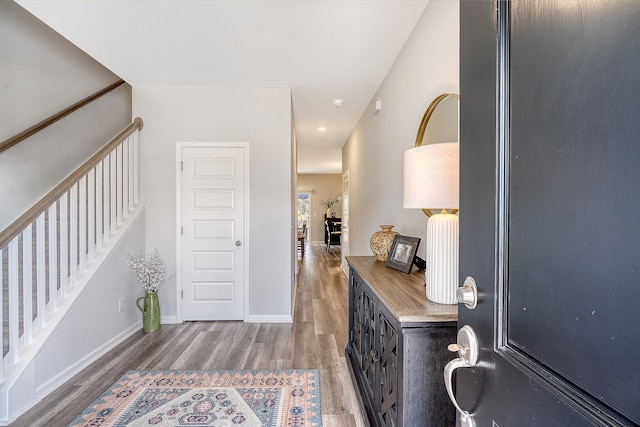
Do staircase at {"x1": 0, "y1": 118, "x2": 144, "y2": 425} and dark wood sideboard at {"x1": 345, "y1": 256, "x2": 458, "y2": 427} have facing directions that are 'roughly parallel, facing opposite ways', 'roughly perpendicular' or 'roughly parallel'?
roughly perpendicular

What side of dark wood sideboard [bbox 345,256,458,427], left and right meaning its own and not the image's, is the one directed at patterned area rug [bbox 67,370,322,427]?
front

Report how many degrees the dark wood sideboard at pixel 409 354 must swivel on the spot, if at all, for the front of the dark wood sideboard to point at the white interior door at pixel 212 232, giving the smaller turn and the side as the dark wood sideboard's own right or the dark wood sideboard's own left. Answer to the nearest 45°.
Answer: approximately 45° to the dark wood sideboard's own right

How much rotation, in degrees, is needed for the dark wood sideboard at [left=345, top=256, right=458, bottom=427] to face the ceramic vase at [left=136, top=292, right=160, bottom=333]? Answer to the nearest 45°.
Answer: approximately 45° to its right

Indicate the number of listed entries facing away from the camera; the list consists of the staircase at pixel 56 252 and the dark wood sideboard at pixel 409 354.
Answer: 0

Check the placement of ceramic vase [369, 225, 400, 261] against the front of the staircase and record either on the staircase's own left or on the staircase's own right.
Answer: on the staircase's own left

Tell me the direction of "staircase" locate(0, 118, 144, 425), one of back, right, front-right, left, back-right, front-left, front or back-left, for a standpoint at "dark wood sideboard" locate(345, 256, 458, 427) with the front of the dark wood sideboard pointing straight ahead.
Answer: front

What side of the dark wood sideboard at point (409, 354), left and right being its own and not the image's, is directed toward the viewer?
left

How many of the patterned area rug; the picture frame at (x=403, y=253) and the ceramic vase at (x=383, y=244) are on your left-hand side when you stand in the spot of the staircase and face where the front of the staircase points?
3
